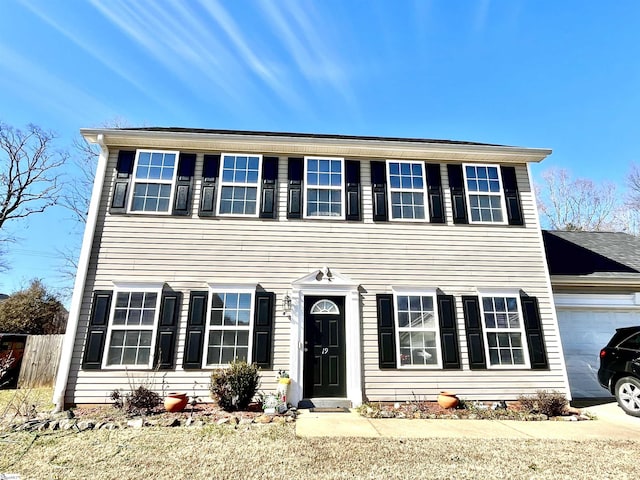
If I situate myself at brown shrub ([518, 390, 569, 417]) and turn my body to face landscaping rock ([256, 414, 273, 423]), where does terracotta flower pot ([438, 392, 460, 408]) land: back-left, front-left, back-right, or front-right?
front-right

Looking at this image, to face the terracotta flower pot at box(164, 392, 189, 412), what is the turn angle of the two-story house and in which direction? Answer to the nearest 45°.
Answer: approximately 90° to its right

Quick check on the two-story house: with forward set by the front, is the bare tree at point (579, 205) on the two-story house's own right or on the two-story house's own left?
on the two-story house's own left

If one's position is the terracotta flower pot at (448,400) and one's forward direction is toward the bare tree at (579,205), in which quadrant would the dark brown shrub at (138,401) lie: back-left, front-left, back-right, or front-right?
back-left

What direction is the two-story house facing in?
toward the camera

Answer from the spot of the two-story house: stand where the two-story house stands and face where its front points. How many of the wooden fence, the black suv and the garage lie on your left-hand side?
2

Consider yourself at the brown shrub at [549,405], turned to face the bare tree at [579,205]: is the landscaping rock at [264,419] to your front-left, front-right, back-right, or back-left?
back-left

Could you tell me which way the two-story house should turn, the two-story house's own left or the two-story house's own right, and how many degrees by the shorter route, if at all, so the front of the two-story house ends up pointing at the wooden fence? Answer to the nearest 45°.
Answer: approximately 90° to the two-story house's own right

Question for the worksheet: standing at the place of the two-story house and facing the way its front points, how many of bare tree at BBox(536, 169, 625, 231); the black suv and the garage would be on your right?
0

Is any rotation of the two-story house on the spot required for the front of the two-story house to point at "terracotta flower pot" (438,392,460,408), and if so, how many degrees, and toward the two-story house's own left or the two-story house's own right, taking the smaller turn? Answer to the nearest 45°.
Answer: approximately 90° to the two-story house's own left

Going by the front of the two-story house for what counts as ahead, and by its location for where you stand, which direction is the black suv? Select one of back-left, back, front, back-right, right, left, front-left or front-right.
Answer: left

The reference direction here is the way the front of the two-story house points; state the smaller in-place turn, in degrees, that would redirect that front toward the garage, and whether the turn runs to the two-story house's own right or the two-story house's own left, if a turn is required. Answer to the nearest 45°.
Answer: approximately 90° to the two-story house's own left
